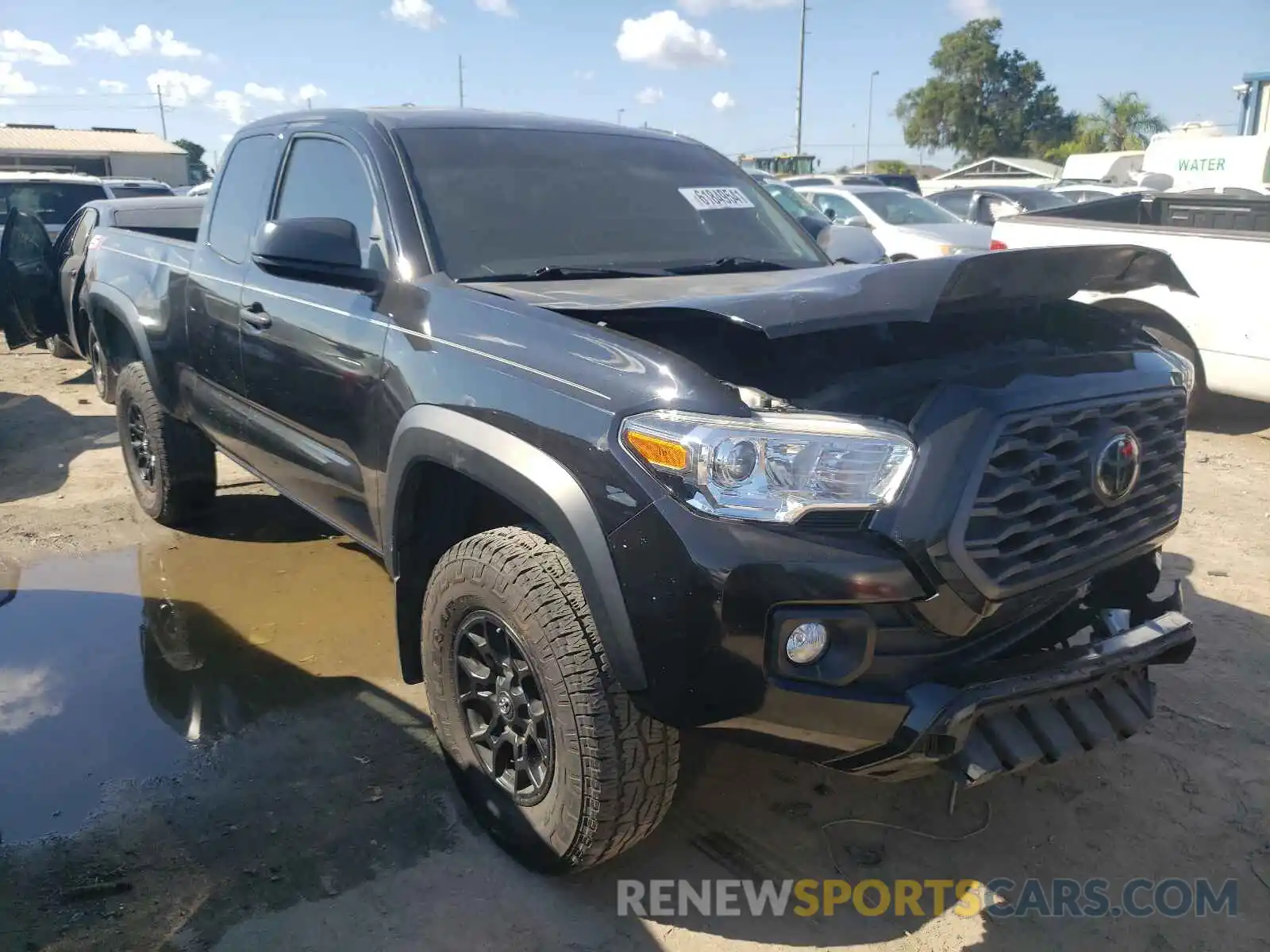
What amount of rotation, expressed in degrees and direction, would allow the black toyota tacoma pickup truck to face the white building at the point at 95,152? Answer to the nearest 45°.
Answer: approximately 180°

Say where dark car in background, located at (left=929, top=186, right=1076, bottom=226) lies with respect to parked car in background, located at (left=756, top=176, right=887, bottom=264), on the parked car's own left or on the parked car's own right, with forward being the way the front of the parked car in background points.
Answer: on the parked car's own left

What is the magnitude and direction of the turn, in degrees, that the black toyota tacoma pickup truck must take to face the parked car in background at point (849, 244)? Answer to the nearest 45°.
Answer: approximately 135° to its left

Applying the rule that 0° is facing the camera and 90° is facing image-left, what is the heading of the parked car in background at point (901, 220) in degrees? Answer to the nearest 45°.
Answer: approximately 315°

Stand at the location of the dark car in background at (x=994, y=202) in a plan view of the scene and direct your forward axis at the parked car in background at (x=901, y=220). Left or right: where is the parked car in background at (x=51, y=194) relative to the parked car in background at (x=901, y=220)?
right

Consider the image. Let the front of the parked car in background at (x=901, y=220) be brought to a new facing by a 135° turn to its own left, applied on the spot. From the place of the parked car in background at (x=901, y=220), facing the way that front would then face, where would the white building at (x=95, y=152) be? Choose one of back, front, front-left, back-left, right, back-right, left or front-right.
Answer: front-left

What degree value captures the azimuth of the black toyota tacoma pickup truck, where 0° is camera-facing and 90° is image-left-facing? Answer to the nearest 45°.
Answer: approximately 315°

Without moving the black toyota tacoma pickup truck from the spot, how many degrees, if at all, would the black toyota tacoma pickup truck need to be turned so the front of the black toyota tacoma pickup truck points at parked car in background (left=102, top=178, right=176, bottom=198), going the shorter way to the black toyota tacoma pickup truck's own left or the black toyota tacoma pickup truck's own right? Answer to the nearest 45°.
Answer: approximately 180°

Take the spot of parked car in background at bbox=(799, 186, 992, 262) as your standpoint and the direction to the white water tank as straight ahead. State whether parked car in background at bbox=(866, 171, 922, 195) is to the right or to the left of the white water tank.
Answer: left
